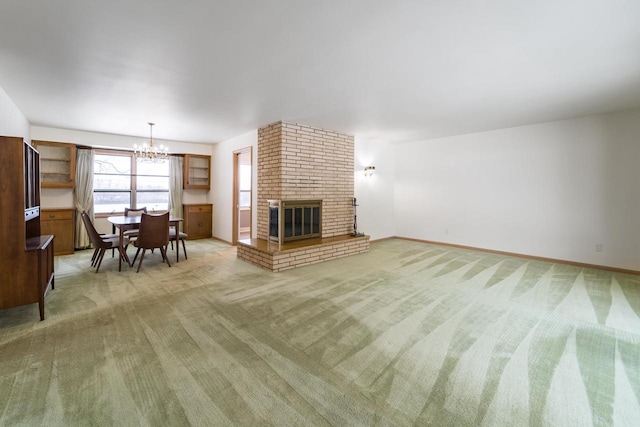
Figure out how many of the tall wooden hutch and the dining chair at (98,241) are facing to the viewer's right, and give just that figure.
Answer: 2

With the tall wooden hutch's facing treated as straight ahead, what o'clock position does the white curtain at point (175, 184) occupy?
The white curtain is roughly at 10 o'clock from the tall wooden hutch.

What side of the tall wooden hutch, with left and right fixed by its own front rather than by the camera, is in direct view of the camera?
right

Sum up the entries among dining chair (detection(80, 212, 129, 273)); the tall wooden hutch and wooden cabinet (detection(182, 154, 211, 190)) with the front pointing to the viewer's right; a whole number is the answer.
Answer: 2

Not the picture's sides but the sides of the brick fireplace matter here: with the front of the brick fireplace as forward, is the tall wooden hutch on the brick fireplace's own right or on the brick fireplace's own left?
on the brick fireplace's own right

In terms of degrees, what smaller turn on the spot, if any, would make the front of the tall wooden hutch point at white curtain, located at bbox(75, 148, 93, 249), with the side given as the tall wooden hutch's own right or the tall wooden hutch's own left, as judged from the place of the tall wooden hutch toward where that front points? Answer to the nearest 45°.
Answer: approximately 90° to the tall wooden hutch's own left

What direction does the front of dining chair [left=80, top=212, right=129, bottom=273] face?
to the viewer's right

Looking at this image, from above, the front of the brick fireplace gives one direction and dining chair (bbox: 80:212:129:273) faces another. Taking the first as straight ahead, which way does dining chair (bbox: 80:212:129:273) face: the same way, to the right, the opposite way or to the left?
to the left

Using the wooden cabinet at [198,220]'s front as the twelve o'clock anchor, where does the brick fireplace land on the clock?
The brick fireplace is roughly at 11 o'clock from the wooden cabinet.
